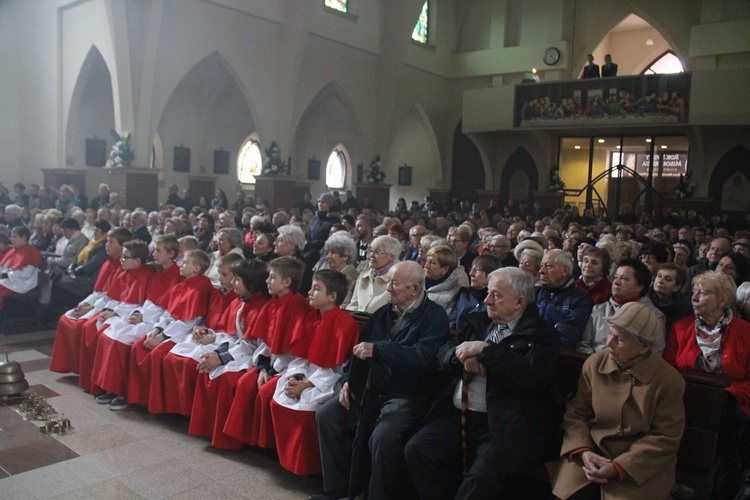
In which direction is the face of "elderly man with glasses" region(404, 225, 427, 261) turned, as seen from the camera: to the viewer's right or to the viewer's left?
to the viewer's left

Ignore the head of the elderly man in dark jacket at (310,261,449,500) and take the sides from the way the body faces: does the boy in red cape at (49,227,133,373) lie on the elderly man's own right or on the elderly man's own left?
on the elderly man's own right

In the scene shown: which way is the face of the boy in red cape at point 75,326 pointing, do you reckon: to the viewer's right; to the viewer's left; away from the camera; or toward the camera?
to the viewer's left

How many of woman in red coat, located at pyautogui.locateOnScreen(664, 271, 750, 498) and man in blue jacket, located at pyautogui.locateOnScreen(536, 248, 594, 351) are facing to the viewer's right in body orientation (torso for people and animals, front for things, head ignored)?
0

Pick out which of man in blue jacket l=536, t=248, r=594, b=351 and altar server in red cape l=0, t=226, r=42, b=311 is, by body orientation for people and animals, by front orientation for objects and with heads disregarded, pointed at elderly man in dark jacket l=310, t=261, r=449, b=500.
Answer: the man in blue jacket

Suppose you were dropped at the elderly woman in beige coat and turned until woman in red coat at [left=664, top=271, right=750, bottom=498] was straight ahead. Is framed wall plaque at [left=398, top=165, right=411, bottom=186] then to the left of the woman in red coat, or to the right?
left

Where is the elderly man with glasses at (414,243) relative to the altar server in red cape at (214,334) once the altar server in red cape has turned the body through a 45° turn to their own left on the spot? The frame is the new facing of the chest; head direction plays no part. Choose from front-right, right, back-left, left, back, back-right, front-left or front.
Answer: back-left

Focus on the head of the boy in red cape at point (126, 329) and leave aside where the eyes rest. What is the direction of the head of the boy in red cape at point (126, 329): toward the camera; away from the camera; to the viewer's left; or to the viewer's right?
to the viewer's left

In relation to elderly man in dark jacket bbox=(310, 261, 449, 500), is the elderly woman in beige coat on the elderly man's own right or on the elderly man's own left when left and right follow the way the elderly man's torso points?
on the elderly man's own left

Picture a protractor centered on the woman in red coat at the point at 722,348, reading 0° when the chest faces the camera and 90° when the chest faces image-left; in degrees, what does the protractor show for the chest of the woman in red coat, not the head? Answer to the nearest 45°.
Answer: approximately 45°

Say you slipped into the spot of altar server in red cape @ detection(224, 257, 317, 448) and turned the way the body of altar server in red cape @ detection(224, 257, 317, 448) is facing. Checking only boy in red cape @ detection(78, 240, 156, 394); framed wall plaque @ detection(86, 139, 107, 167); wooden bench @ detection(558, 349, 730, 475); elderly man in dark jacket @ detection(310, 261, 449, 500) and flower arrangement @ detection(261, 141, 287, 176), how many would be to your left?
2

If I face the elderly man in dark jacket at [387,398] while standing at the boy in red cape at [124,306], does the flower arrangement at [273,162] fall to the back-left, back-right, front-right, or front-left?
back-left

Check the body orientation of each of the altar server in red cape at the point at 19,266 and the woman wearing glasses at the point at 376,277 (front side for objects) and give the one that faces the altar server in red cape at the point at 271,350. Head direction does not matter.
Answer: the woman wearing glasses
